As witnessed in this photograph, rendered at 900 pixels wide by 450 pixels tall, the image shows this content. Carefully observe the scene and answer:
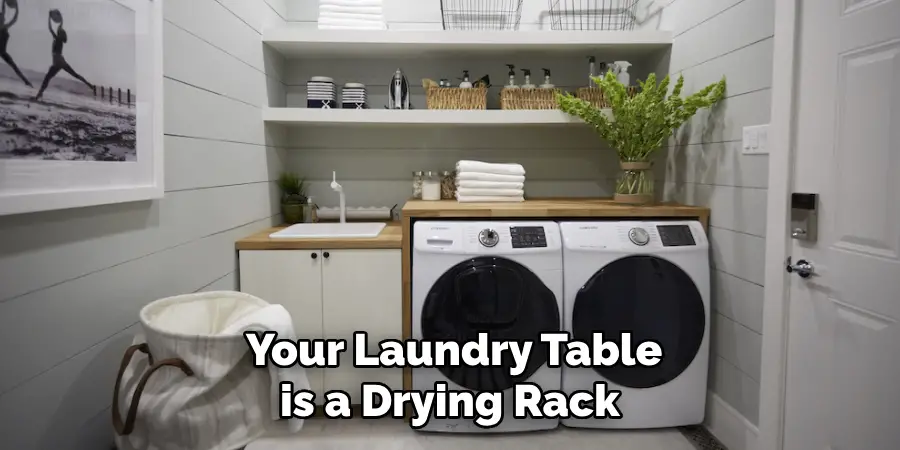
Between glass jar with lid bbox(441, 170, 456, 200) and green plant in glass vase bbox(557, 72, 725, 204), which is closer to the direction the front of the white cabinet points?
the green plant in glass vase

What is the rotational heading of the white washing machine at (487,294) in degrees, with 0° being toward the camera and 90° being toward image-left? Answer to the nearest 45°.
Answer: approximately 0°

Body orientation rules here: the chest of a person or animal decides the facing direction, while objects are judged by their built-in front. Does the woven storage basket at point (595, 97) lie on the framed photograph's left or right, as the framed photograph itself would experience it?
on its left

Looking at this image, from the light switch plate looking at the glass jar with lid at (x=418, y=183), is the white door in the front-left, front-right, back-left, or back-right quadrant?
back-left

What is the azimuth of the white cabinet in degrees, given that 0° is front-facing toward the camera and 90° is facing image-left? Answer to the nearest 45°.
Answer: approximately 0°
